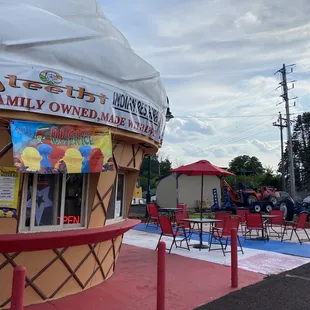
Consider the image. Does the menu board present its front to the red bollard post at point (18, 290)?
yes

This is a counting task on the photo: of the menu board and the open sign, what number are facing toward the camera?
2

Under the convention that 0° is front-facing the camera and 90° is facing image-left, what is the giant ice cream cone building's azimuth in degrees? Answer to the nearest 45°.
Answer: approximately 0°

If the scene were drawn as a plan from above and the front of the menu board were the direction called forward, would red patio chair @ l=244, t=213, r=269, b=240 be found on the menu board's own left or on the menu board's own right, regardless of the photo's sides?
on the menu board's own left

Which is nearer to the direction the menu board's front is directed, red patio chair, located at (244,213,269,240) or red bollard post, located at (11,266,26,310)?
the red bollard post

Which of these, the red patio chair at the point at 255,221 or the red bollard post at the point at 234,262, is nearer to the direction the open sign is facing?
the red bollard post

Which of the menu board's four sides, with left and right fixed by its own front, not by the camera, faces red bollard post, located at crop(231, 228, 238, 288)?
left

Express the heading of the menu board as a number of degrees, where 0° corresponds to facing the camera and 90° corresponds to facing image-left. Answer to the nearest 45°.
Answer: approximately 0°

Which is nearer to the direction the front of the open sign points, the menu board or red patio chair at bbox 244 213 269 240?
the menu board
